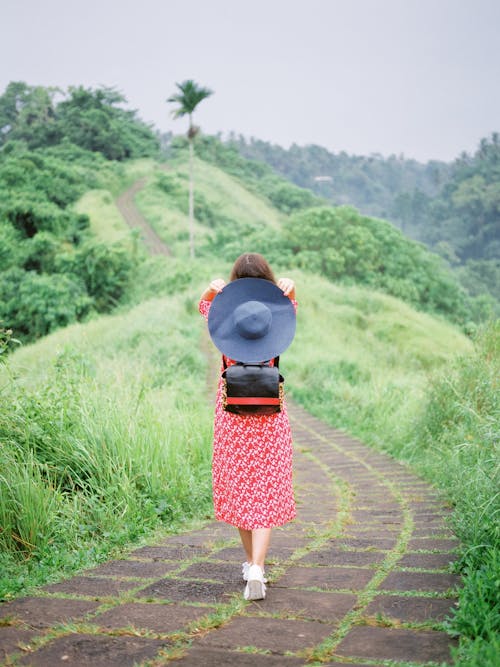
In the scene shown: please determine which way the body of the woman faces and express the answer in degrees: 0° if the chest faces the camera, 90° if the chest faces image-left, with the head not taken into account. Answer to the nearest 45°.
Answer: approximately 180°

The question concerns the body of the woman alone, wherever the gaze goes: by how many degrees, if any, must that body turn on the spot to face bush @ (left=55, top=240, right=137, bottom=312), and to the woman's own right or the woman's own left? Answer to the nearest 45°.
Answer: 0° — they already face it

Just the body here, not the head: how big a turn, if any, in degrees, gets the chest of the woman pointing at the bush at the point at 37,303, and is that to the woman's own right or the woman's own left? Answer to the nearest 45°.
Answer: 0° — they already face it
